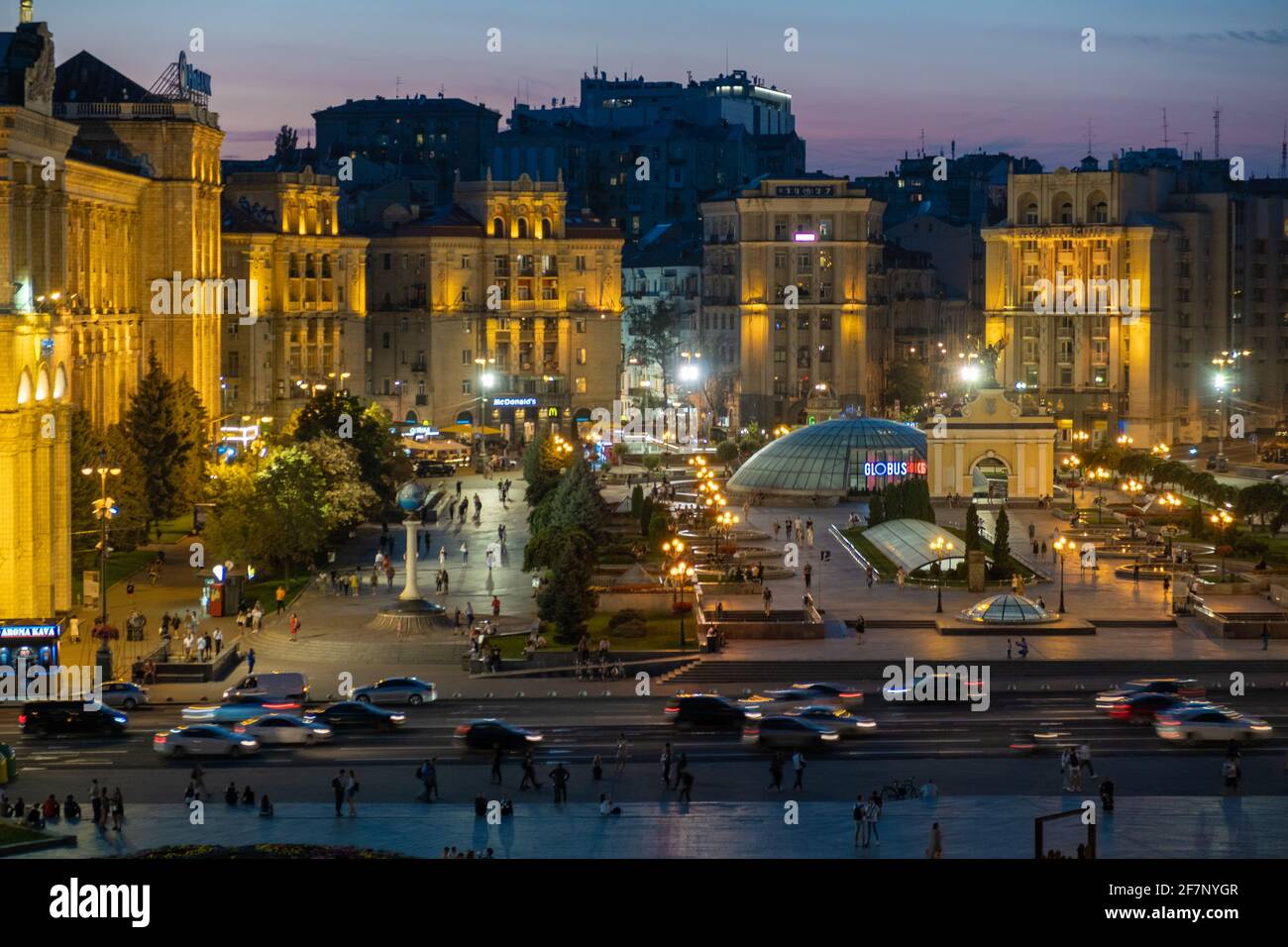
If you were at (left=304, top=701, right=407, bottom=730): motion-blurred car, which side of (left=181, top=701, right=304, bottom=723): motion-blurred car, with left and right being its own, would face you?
back

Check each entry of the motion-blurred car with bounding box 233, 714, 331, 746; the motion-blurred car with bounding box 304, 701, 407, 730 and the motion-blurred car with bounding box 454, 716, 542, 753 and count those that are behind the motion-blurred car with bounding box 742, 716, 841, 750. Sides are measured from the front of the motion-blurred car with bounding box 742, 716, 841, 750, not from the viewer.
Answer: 3

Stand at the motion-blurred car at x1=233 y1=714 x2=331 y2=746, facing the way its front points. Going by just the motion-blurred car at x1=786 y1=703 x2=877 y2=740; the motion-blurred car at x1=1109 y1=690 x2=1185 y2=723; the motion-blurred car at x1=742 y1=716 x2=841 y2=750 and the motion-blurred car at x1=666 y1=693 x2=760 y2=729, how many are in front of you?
4

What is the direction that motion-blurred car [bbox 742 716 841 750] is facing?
to the viewer's right

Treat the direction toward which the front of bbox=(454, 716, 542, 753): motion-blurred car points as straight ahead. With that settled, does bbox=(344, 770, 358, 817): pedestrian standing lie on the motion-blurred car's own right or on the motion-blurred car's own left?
on the motion-blurred car's own right

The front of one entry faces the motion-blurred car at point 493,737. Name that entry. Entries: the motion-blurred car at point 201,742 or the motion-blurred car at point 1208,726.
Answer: the motion-blurred car at point 201,742

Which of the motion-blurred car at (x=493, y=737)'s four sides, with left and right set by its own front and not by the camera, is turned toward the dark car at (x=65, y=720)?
back

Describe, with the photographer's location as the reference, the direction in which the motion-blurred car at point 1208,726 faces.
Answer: facing to the right of the viewer

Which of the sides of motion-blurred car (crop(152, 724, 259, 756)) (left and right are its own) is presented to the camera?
right

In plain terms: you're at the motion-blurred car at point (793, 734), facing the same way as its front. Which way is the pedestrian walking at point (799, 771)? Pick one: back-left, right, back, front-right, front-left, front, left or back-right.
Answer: right

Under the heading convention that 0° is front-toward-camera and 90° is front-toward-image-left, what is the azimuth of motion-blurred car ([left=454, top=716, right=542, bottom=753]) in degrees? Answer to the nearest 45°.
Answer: approximately 270°

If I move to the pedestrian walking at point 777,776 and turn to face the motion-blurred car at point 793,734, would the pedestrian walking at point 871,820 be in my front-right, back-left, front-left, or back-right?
back-right

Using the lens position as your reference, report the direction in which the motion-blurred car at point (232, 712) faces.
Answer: facing to the left of the viewer
